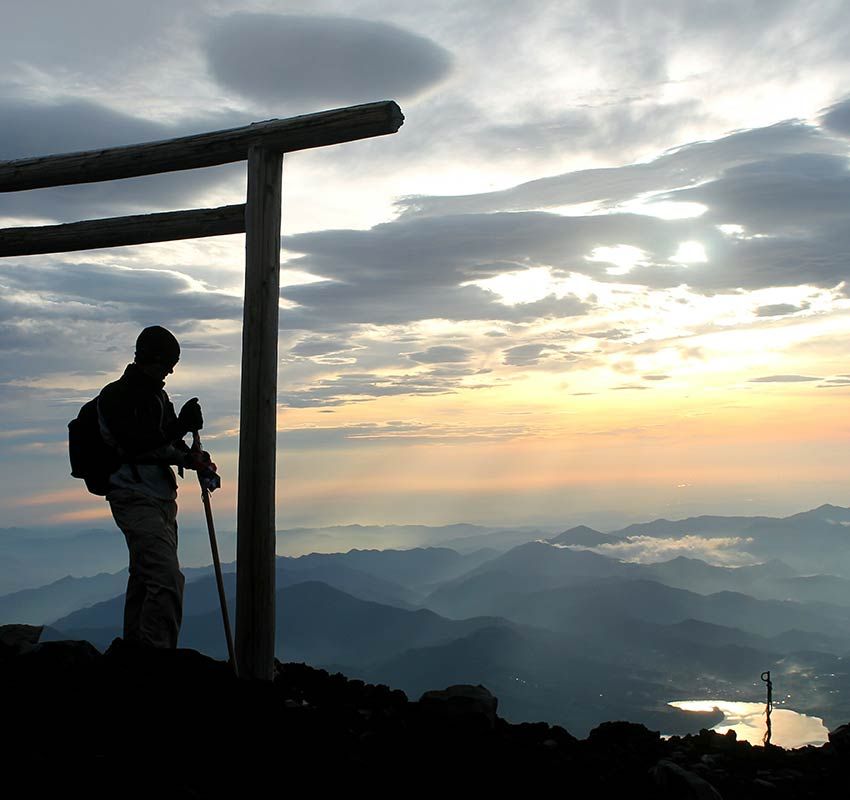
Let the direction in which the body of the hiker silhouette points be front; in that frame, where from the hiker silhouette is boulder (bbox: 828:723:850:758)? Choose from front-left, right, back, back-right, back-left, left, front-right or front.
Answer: front

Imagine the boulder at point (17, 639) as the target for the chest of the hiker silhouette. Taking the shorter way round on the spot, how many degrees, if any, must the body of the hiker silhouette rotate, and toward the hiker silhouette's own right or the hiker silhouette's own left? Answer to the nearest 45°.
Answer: approximately 135° to the hiker silhouette's own left

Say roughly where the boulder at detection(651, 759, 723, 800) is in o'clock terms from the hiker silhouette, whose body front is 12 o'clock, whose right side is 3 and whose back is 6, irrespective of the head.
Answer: The boulder is roughly at 1 o'clock from the hiker silhouette.

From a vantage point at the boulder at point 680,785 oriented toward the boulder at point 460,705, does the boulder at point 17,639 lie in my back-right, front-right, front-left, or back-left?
front-left

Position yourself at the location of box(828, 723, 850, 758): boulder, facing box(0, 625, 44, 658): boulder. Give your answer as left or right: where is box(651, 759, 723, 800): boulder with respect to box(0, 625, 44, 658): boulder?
left

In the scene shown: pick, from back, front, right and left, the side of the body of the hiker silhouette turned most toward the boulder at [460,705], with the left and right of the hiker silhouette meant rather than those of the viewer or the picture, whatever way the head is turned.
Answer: front

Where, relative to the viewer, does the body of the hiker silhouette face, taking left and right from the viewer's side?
facing to the right of the viewer
